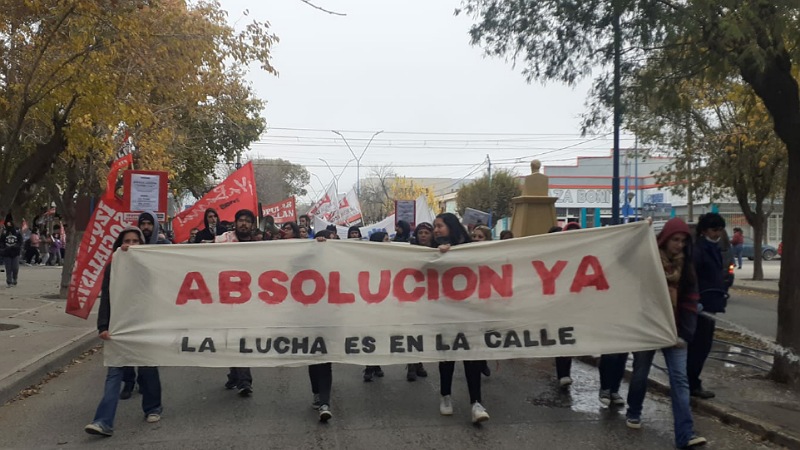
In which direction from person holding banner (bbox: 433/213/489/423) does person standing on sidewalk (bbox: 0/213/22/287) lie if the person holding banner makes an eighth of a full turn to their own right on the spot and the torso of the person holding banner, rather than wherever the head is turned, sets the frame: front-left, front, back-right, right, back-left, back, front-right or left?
right

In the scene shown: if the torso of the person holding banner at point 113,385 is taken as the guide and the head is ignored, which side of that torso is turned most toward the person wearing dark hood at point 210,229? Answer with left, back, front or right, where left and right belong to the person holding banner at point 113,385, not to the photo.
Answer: back

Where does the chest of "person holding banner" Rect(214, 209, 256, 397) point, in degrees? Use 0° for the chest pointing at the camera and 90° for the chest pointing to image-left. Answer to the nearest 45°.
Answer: approximately 0°

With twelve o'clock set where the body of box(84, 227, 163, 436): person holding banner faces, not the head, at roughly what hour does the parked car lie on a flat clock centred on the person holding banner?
The parked car is roughly at 8 o'clock from the person holding banner.

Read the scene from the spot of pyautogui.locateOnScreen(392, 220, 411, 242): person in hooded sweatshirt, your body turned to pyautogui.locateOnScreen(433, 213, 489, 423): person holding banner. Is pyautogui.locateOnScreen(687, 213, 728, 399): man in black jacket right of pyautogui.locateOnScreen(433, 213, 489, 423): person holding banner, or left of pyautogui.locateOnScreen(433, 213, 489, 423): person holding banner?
left

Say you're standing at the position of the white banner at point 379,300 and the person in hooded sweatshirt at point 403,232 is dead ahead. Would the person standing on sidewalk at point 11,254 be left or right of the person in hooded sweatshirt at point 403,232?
left
